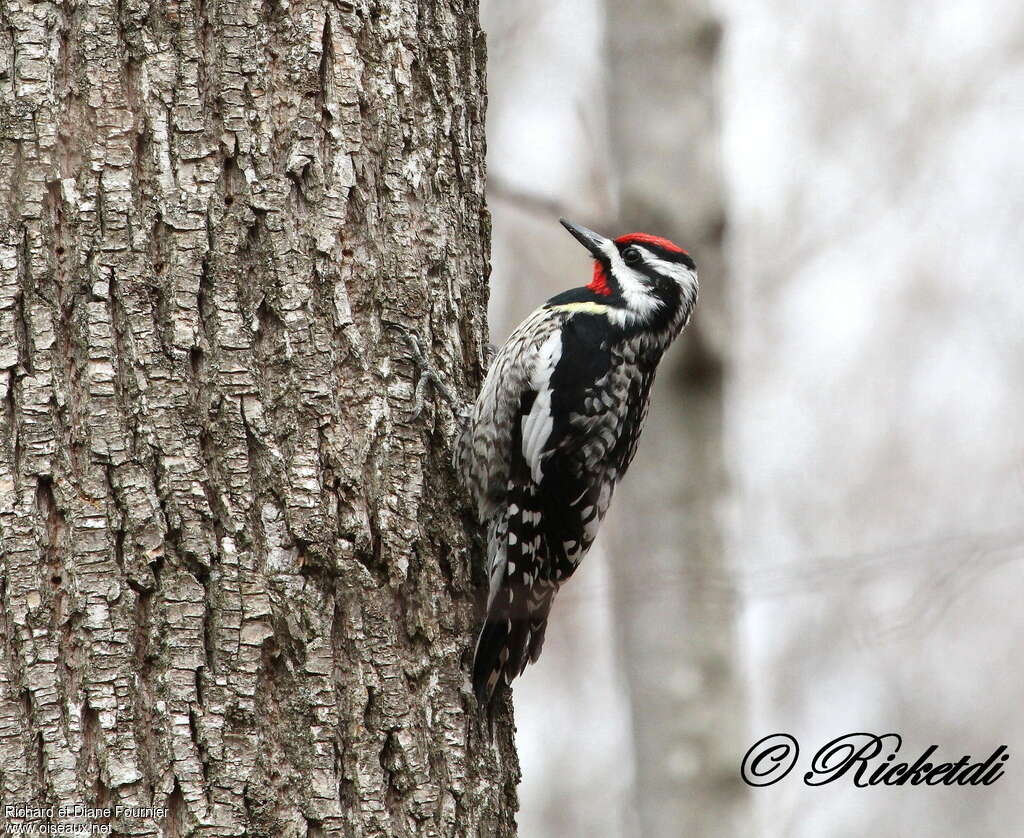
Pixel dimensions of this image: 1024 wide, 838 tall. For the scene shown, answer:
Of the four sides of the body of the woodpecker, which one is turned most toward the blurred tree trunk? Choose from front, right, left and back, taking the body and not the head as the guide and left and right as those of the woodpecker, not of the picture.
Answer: right

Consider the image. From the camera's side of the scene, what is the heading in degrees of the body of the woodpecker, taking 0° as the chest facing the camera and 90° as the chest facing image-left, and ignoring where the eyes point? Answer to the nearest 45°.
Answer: approximately 90°
